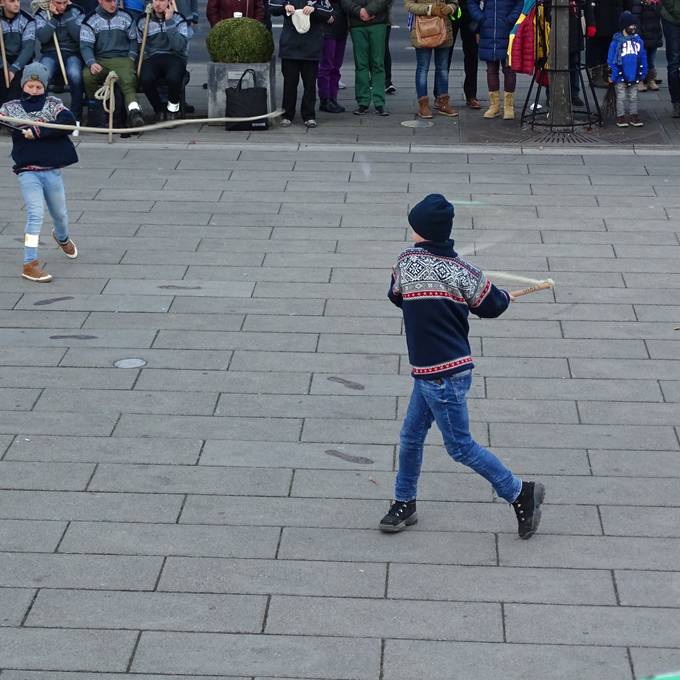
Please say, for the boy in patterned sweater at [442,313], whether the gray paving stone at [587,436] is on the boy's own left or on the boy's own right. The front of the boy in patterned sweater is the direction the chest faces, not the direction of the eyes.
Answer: on the boy's own right

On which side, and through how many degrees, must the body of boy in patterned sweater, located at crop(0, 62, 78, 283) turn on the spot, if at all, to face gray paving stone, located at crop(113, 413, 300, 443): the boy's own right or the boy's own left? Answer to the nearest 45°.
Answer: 0° — they already face it

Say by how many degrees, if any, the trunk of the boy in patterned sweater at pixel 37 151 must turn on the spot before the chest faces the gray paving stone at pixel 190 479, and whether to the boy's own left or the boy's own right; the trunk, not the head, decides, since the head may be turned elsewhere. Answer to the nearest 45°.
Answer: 0° — they already face it

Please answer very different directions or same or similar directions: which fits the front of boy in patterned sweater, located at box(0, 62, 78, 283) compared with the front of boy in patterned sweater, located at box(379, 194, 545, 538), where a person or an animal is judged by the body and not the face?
very different directions

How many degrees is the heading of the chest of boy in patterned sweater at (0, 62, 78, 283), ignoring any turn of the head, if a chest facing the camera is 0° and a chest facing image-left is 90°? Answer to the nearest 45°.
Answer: approximately 0°

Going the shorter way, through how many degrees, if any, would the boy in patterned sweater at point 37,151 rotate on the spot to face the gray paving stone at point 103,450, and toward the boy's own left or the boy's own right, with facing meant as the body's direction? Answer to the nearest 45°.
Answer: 0° — they already face it

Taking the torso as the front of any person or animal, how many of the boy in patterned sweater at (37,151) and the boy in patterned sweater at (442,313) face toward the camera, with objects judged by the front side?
1

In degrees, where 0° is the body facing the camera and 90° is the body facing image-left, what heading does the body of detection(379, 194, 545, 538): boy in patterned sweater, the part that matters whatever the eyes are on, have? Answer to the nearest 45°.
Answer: approximately 135°

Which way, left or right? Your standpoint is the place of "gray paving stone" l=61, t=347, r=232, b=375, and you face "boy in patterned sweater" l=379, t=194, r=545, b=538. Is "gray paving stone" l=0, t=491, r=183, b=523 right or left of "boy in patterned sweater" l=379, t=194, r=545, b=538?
right
